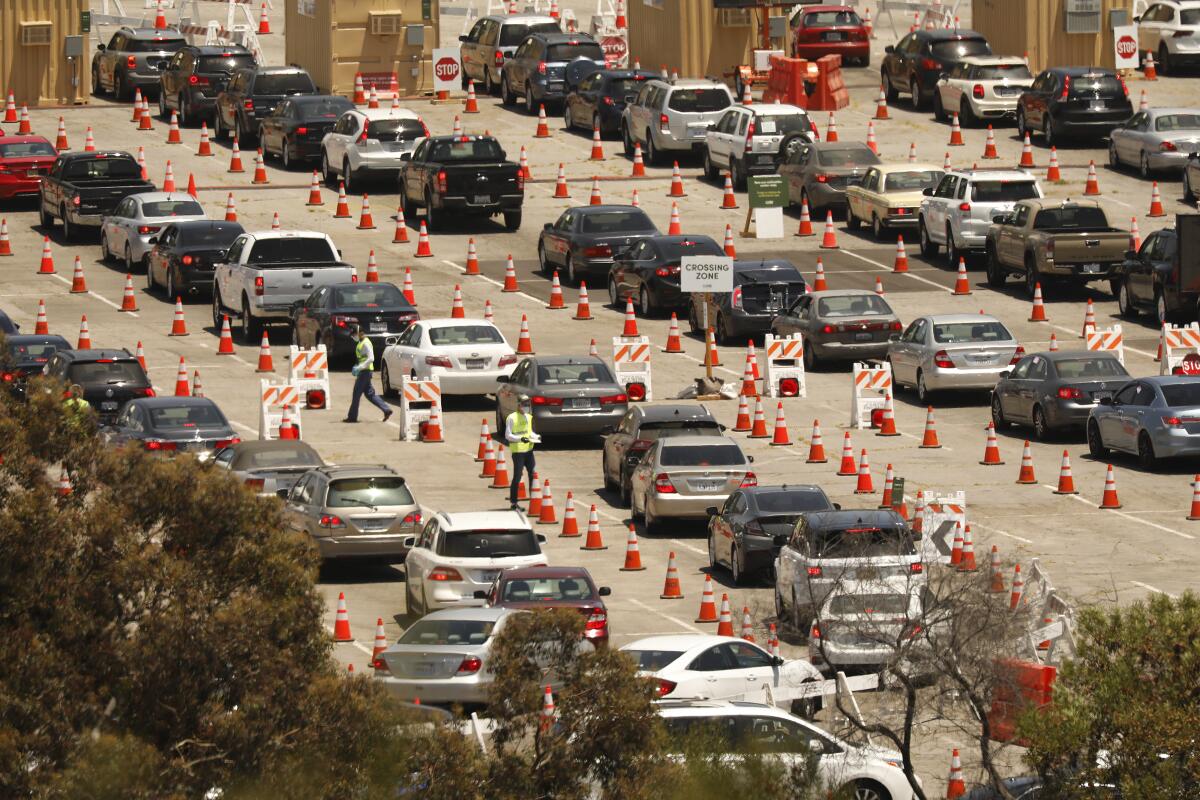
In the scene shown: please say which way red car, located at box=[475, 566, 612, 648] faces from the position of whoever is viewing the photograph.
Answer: facing away from the viewer

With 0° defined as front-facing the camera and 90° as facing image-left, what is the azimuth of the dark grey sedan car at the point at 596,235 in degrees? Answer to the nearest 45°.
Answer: approximately 135°

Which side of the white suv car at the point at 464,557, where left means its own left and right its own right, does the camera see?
back

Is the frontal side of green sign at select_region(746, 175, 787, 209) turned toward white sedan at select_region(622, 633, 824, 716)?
yes

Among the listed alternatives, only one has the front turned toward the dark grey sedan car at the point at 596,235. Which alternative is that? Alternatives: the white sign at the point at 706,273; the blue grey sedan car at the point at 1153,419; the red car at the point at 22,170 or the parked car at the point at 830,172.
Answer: the blue grey sedan car at the point at 1153,419

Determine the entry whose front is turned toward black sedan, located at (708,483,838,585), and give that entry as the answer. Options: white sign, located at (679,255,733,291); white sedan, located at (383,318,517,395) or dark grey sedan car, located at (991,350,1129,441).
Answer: the white sign

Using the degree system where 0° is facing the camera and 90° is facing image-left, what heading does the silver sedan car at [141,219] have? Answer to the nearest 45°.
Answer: approximately 135°

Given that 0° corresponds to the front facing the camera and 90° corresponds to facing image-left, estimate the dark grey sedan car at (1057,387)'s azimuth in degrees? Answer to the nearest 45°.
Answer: approximately 135°

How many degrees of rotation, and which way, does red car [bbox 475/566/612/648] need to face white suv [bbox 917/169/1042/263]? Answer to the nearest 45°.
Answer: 0° — it already faces it

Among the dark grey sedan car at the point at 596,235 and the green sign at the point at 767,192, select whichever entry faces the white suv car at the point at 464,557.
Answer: the green sign

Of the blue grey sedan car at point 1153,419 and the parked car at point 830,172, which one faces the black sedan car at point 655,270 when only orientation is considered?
the blue grey sedan car at point 1153,419
